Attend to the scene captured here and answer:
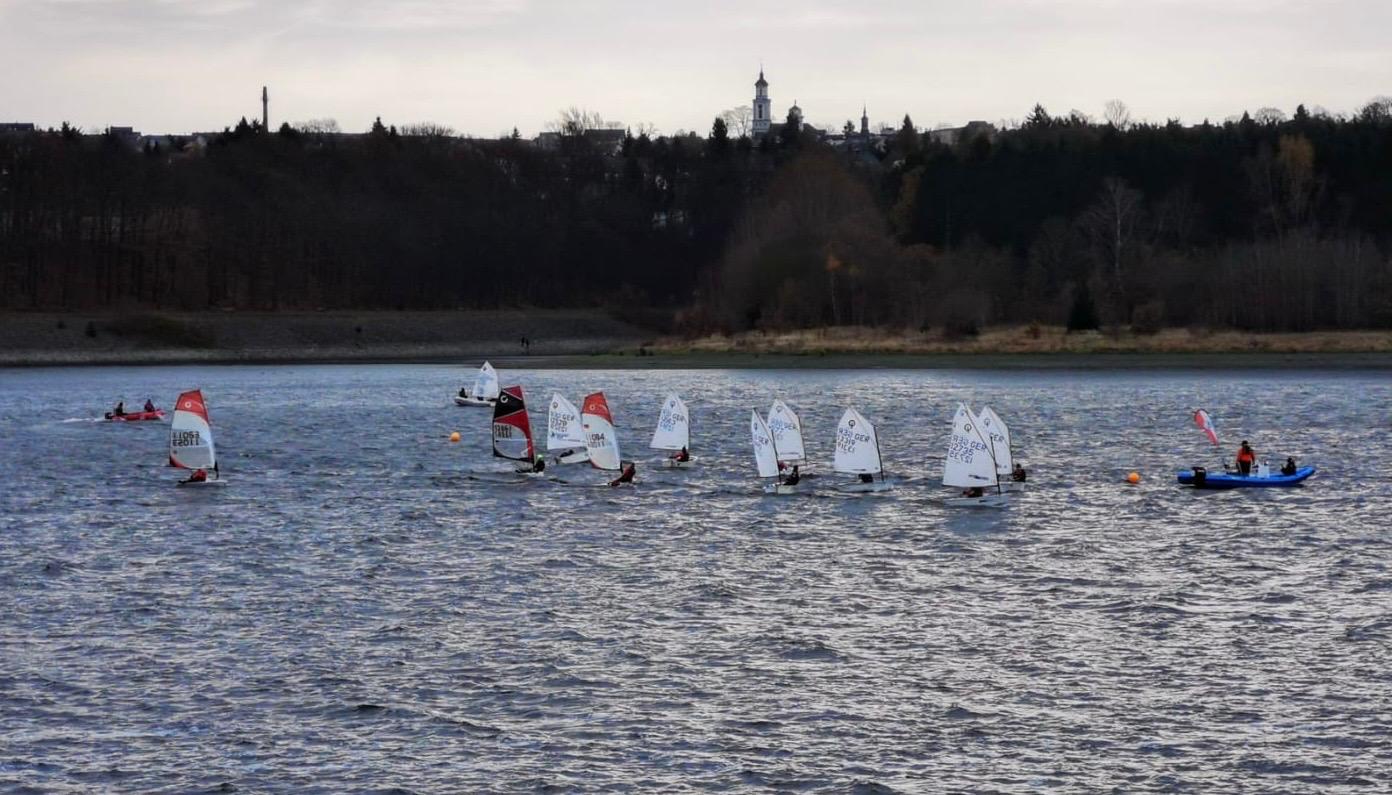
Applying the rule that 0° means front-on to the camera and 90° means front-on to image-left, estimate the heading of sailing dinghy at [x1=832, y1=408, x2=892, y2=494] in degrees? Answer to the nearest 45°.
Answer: approximately 270°

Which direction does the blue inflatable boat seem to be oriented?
to the viewer's right

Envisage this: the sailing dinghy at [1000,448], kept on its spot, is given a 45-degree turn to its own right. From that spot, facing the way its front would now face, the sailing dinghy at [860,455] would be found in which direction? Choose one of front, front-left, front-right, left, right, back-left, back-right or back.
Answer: back-right

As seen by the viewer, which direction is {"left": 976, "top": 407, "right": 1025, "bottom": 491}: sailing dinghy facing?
to the viewer's right

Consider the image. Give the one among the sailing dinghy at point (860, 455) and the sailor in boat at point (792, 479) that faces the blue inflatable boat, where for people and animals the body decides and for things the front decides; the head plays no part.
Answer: the sailing dinghy

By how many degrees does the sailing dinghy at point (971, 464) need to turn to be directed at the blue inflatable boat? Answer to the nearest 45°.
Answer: approximately 45° to its left

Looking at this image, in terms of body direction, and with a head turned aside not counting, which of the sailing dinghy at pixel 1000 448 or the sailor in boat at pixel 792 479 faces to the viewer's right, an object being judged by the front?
the sailing dinghy

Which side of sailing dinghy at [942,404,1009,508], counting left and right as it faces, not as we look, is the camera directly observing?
right

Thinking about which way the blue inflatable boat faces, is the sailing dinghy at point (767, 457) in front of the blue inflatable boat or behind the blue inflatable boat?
behind

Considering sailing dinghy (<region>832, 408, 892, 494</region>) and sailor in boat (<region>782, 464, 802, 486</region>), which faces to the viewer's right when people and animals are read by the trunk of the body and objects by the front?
the sailing dinghy
